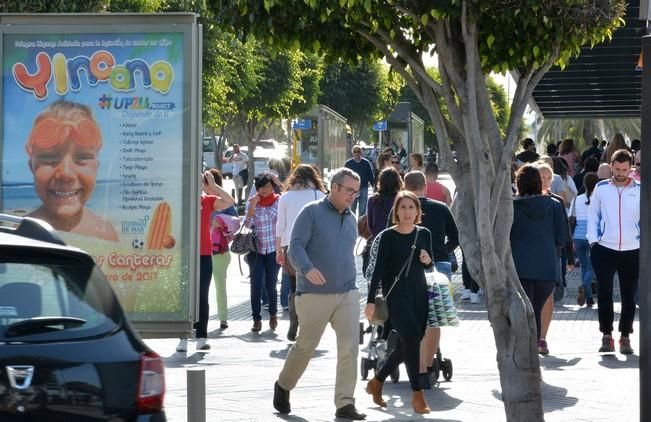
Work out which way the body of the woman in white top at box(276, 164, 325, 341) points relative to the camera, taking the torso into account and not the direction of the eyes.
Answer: away from the camera

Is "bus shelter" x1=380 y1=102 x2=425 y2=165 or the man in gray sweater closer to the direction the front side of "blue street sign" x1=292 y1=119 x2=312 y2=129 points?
the man in gray sweater

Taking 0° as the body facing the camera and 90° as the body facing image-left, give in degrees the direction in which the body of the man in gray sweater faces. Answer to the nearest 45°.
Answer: approximately 315°

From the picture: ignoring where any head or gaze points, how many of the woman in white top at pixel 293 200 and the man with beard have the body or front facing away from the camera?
1
